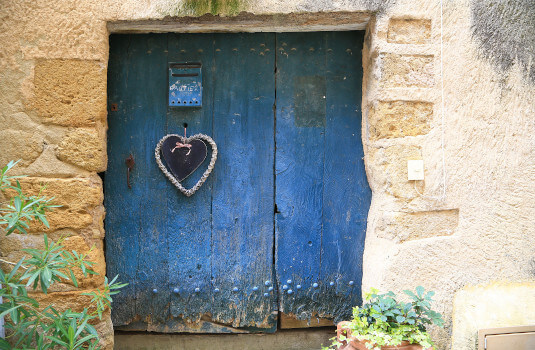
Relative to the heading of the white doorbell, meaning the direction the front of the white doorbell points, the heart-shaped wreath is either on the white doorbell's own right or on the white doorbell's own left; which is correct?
on the white doorbell's own right

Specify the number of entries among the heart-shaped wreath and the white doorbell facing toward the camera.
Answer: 2

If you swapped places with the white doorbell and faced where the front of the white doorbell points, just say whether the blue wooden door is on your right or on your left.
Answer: on your right

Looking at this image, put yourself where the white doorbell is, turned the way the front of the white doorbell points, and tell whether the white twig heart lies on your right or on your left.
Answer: on your right

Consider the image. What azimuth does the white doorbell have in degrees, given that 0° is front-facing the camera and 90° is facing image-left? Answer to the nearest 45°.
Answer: approximately 0°
